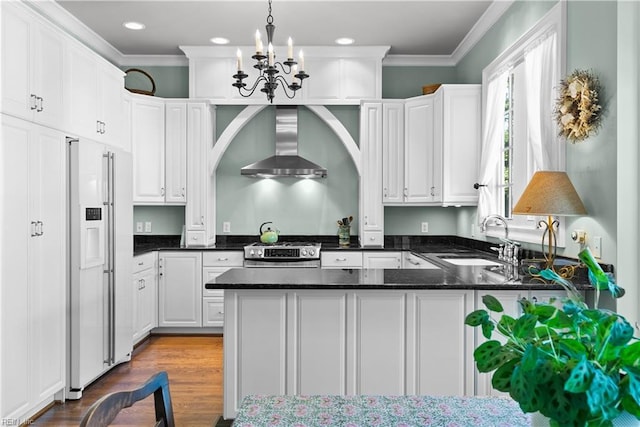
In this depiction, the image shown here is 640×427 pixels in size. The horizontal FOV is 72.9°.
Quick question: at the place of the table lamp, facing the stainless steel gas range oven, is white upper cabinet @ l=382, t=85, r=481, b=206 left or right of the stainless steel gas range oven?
right

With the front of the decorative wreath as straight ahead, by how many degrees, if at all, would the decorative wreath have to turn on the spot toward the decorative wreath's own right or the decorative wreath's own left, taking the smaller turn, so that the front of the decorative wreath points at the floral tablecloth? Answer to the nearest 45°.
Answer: approximately 45° to the decorative wreath's own left

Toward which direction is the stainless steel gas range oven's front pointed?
toward the camera

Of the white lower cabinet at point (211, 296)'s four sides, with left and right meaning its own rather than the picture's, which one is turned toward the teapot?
left

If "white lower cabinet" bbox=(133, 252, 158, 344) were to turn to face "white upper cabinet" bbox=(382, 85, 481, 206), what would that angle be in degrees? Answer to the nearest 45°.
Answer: approximately 45° to its left

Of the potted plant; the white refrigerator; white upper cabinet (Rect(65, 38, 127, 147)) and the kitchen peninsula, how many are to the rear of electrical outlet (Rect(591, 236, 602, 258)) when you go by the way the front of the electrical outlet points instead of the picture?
0

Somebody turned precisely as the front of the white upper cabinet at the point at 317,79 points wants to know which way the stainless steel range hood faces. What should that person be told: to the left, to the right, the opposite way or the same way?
the same way

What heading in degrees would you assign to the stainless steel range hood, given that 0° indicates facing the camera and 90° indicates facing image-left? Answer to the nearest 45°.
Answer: approximately 0°

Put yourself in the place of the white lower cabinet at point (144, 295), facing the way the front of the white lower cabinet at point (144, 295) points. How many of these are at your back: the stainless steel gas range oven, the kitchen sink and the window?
0

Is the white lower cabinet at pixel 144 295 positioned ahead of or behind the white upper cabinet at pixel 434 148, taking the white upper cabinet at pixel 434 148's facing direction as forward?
ahead

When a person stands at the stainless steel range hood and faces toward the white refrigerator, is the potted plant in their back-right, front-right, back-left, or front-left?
front-left

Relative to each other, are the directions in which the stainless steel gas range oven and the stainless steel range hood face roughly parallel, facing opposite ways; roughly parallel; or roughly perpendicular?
roughly parallel

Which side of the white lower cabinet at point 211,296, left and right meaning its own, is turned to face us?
front

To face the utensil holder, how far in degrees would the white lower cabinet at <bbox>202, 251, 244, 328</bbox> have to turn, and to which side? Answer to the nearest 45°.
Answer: approximately 90° to its left

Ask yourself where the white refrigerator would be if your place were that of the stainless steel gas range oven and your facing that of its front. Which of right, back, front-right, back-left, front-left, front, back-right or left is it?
front-right

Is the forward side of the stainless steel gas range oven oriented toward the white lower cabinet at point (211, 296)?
no

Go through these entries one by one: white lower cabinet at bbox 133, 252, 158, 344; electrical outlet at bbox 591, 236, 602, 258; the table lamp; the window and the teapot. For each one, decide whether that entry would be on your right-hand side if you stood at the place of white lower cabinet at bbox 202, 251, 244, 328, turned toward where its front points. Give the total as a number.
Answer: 1

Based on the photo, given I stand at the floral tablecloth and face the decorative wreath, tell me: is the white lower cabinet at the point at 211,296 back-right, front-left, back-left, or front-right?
front-left

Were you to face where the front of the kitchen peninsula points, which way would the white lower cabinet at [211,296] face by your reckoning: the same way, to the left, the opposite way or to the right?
the same way

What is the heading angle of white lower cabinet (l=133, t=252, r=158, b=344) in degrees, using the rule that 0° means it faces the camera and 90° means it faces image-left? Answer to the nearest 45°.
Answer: approximately 315°

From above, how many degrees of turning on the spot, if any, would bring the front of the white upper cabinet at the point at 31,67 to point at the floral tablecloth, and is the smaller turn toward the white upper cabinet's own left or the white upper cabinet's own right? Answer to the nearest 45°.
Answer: approximately 45° to the white upper cabinet's own right
